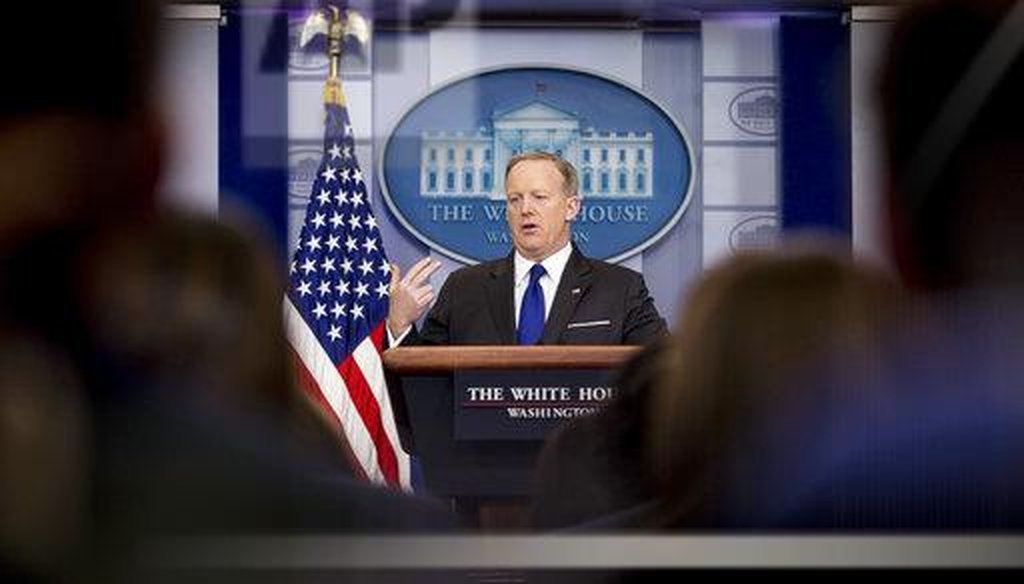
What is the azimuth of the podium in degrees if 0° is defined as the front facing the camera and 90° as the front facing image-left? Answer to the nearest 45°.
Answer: approximately 0°

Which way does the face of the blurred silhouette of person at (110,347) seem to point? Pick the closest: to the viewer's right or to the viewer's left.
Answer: to the viewer's right
